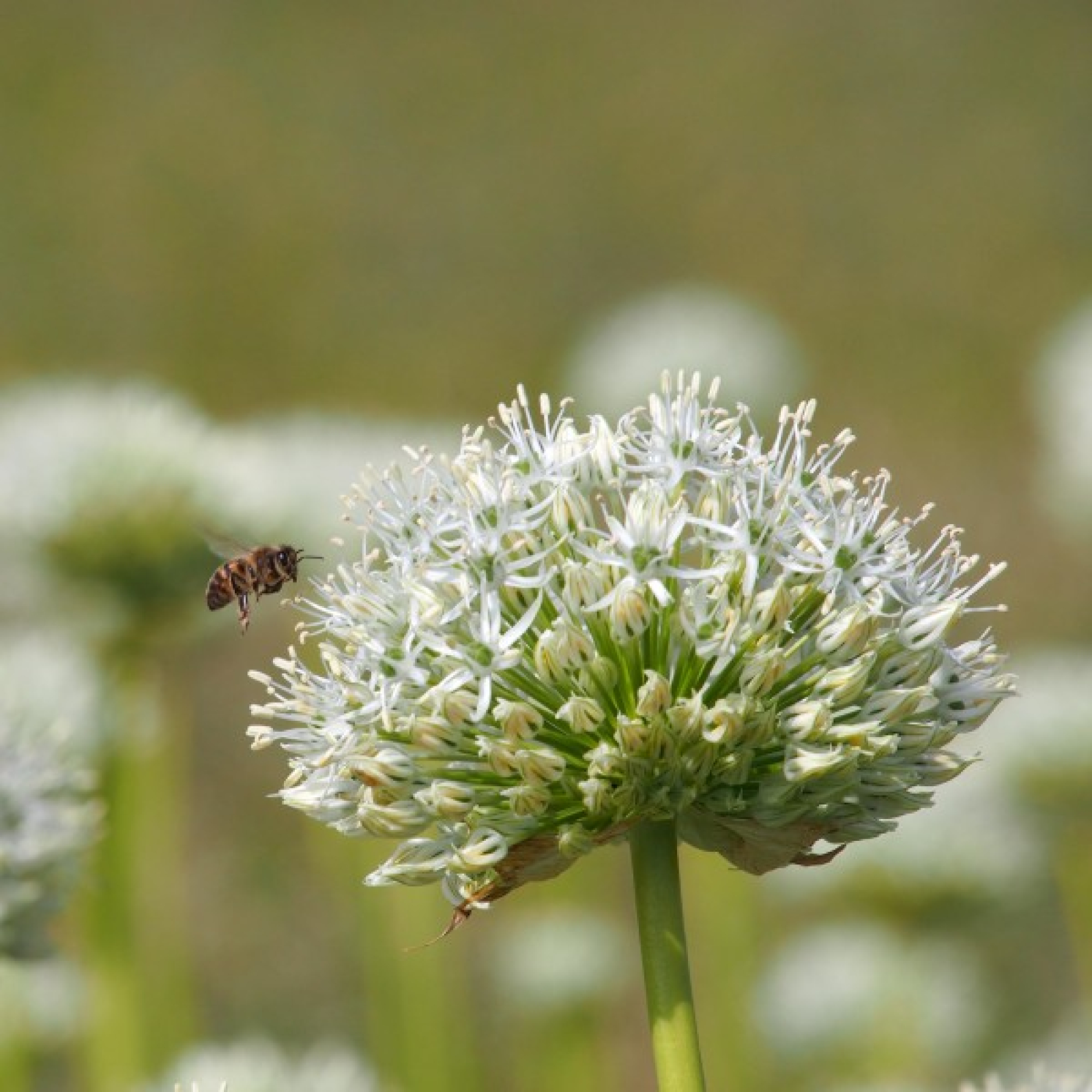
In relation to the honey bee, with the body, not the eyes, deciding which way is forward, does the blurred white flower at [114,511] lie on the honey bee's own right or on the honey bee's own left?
on the honey bee's own left

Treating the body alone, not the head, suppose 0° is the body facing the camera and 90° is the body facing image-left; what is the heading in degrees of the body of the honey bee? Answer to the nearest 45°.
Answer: approximately 270°

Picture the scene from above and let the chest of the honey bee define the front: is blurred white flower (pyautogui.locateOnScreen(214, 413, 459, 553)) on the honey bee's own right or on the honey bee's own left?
on the honey bee's own left

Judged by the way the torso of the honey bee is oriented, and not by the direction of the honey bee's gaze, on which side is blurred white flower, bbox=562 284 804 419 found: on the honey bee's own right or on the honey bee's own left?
on the honey bee's own left
